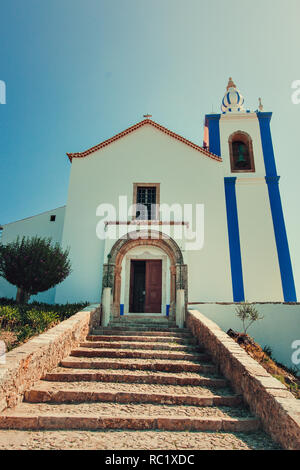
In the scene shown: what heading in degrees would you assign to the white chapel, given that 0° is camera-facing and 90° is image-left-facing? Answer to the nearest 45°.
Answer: approximately 0°

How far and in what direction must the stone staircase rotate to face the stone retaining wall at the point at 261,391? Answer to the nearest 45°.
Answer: approximately 90° to its left

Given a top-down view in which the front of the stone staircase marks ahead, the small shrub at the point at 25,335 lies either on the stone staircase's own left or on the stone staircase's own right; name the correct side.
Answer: on the stone staircase's own right

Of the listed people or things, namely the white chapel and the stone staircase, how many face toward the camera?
2

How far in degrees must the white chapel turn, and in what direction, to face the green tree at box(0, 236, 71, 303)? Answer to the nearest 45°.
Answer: approximately 90° to its right

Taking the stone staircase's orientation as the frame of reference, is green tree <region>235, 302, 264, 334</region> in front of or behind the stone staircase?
behind

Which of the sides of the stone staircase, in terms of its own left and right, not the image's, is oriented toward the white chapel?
back

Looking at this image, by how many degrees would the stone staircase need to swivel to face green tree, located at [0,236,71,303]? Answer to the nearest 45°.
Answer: approximately 135° to its right
